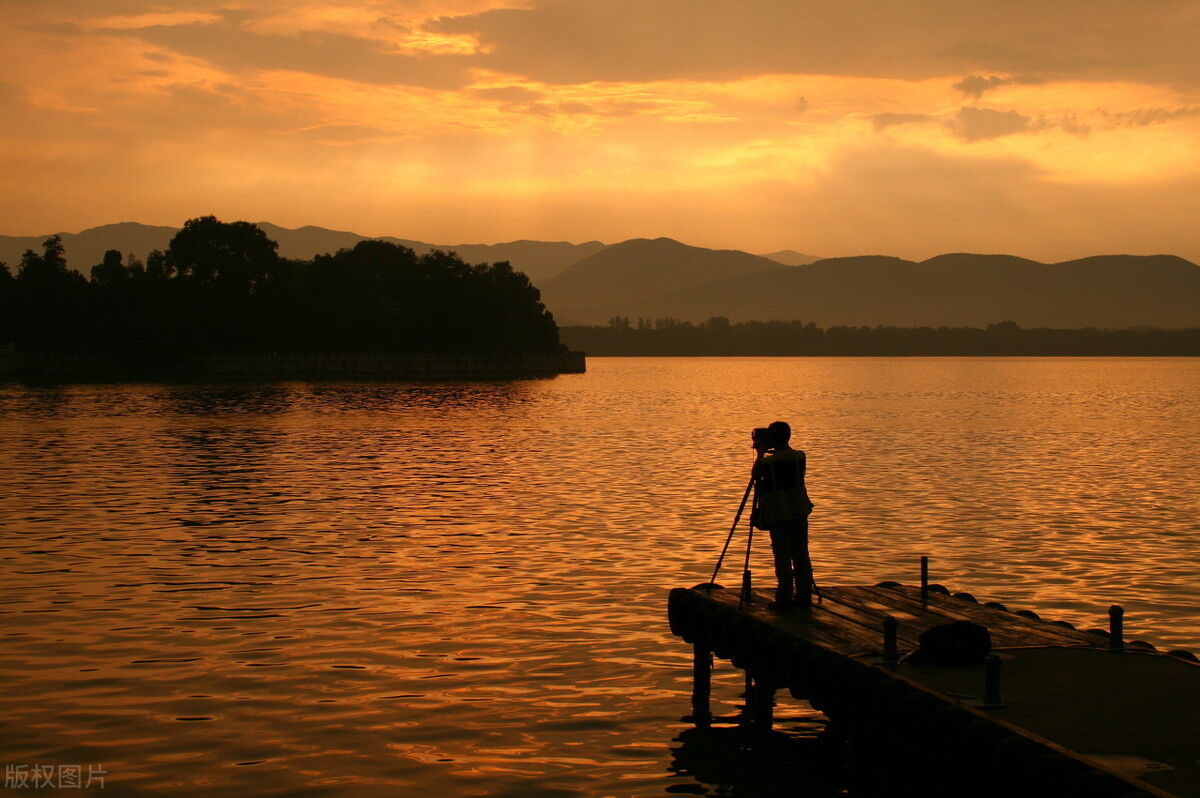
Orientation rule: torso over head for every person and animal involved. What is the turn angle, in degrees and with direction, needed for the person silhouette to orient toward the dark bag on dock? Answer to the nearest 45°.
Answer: approximately 180°

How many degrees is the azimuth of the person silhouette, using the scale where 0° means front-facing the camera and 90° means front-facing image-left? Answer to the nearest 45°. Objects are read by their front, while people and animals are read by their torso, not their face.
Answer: approximately 135°
